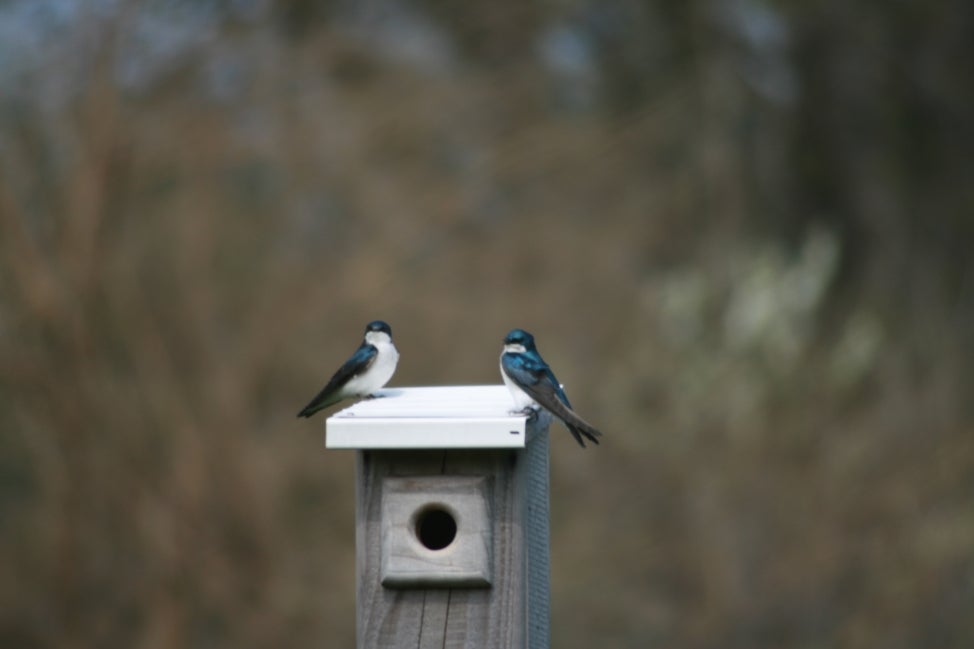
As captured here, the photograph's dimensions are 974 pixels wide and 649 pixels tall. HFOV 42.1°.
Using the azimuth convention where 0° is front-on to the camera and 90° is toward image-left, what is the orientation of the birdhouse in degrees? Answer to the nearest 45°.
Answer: approximately 0°
